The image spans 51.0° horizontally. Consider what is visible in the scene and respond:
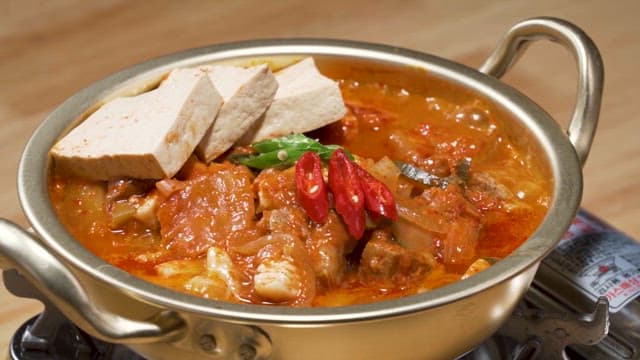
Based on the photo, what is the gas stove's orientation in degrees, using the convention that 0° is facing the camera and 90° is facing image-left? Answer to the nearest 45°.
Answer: approximately 315°
